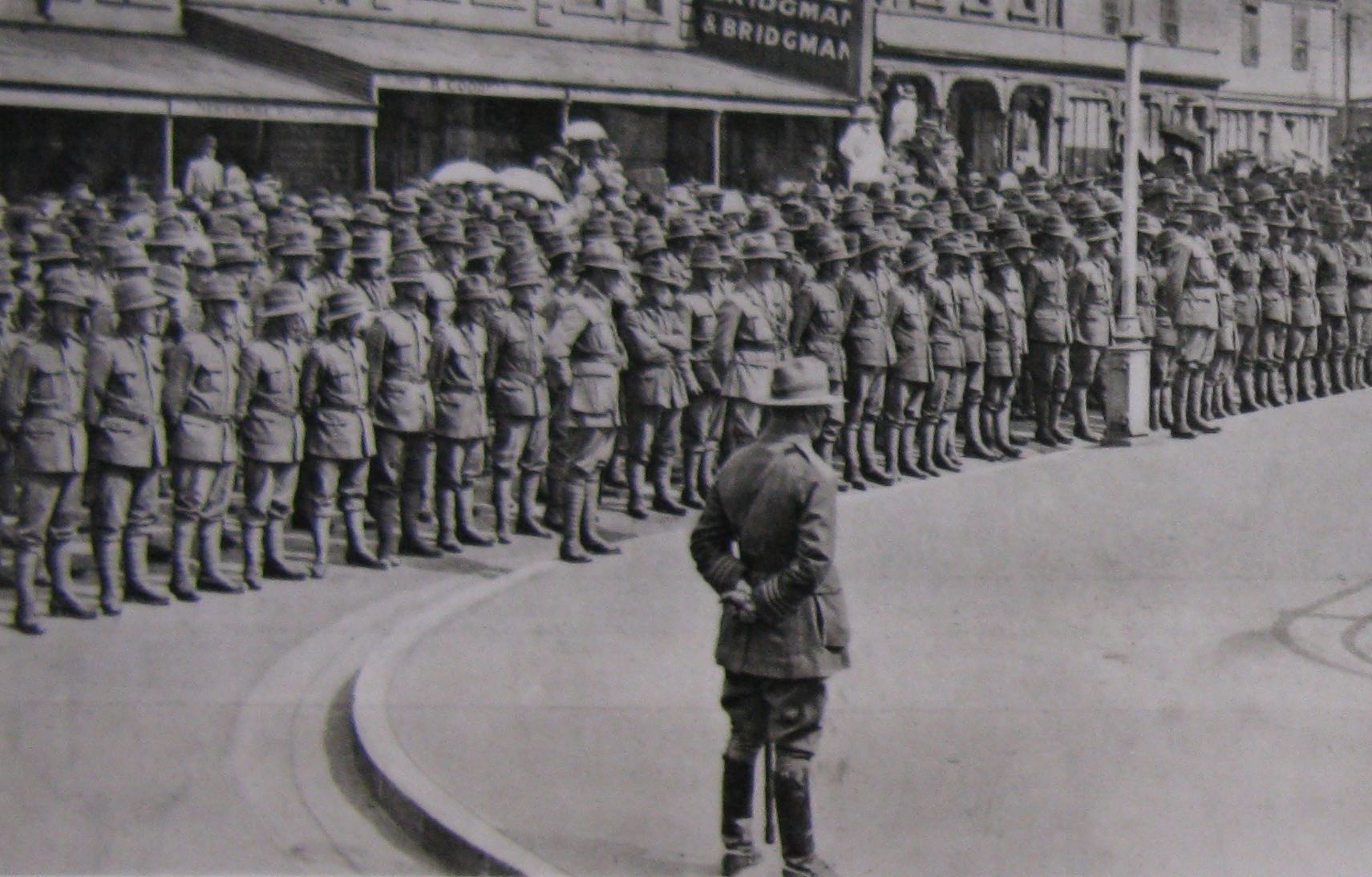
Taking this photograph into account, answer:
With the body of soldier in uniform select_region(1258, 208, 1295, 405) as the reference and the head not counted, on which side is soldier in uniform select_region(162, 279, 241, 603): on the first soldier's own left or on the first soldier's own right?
on the first soldier's own right

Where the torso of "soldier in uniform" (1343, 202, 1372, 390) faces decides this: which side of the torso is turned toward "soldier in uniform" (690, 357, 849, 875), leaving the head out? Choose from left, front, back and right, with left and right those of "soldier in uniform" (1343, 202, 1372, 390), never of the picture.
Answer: front

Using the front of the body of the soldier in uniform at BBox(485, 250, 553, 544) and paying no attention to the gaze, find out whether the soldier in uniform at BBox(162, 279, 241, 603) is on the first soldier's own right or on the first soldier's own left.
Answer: on the first soldier's own right

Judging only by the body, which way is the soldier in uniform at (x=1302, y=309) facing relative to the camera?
toward the camera

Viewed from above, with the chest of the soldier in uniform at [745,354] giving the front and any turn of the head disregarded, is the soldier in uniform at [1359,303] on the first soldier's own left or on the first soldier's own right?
on the first soldier's own left

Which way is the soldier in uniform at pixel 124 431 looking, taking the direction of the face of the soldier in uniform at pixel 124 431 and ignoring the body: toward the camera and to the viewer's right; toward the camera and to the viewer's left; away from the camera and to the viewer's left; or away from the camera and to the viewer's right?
toward the camera and to the viewer's right

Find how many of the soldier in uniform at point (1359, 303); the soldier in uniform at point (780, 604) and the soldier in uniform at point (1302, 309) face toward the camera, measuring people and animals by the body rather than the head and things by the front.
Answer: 2

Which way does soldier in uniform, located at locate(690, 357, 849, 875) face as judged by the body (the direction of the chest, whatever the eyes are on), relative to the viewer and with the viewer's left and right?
facing away from the viewer and to the right of the viewer

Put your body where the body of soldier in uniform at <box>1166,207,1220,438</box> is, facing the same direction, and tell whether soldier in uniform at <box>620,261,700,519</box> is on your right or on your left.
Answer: on your right

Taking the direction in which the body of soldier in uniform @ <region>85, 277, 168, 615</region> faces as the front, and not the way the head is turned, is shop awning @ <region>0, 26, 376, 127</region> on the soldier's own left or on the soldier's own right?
on the soldier's own left

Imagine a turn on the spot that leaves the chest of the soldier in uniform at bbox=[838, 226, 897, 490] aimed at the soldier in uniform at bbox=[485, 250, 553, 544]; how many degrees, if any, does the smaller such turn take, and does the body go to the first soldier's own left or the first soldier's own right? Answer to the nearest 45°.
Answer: approximately 90° to the first soldier's own right

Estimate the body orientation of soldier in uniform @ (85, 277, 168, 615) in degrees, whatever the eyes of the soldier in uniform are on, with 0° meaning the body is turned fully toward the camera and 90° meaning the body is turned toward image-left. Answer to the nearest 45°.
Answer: approximately 315°

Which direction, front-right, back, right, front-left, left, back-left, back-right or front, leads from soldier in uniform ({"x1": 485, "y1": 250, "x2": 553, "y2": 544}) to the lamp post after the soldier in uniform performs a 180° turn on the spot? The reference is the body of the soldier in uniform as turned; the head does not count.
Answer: right
